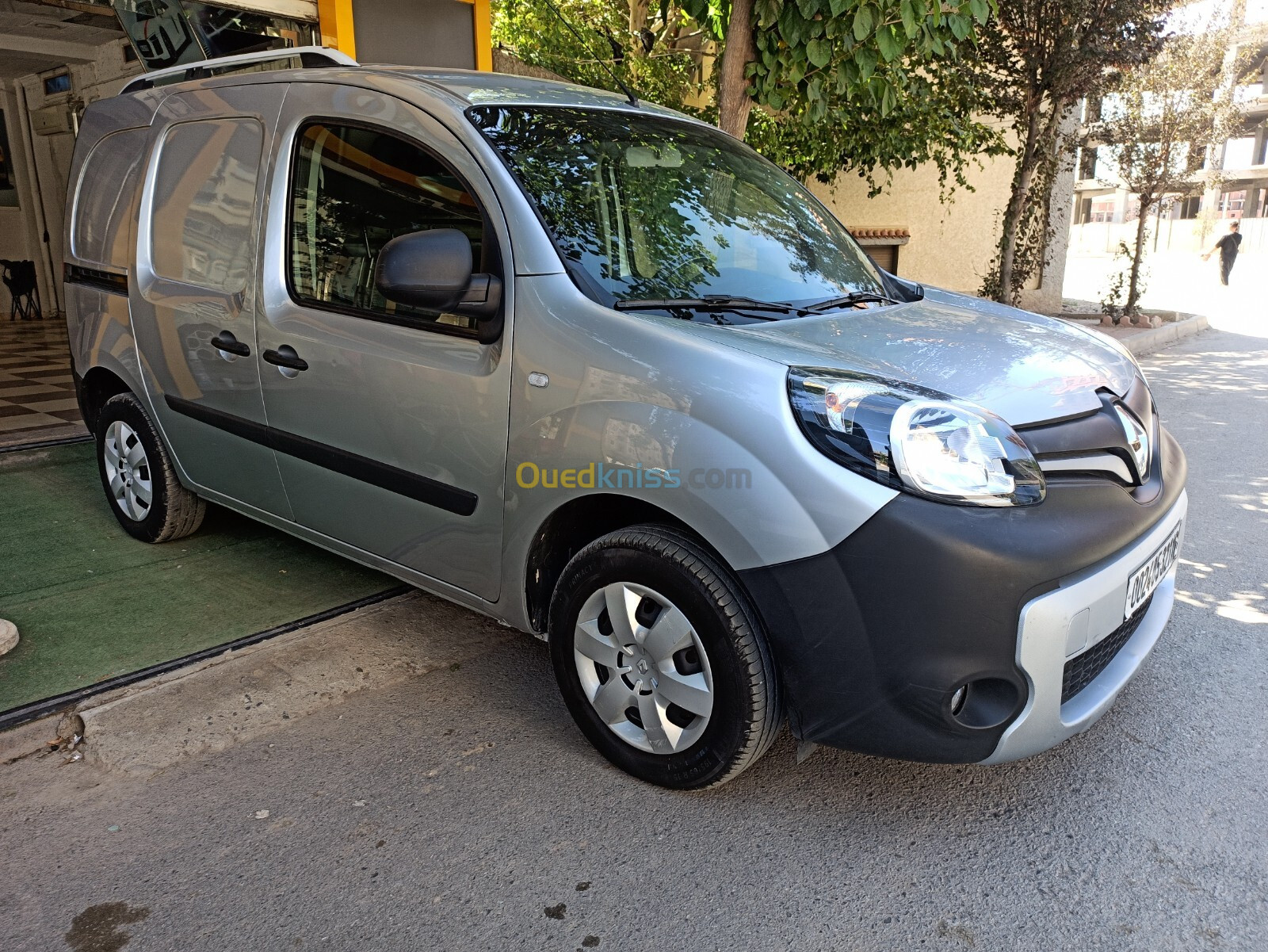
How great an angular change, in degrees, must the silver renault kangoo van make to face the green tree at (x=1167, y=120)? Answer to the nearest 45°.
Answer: approximately 90° to its left

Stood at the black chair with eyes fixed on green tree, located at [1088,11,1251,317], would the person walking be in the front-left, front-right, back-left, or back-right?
front-left

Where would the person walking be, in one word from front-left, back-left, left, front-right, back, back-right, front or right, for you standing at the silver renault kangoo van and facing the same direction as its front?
left

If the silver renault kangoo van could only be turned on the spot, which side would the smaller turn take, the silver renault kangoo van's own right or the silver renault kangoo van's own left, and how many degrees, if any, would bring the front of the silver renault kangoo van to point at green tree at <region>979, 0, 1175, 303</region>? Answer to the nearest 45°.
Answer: approximately 90° to the silver renault kangoo van's own left

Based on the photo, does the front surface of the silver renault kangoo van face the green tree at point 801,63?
no

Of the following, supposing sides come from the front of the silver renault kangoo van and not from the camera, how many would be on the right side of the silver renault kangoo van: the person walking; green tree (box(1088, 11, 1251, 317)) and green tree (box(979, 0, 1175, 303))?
0

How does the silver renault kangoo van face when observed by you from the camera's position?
facing the viewer and to the right of the viewer

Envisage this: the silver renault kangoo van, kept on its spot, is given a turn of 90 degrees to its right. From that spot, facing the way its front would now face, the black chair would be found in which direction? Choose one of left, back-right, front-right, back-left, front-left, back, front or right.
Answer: right
